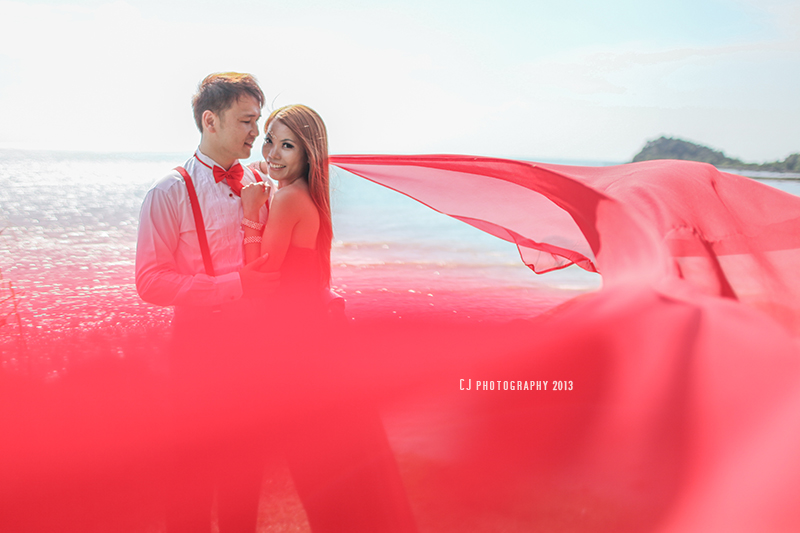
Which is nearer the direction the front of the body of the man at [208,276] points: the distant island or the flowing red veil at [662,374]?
the flowing red veil

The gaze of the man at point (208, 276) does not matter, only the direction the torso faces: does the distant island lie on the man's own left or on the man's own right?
on the man's own left

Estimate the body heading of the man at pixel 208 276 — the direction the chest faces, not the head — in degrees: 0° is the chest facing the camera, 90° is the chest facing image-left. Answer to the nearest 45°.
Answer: approximately 315°

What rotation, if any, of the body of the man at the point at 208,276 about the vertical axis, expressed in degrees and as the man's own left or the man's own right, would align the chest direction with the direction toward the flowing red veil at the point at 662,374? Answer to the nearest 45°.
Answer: approximately 45° to the man's own left
